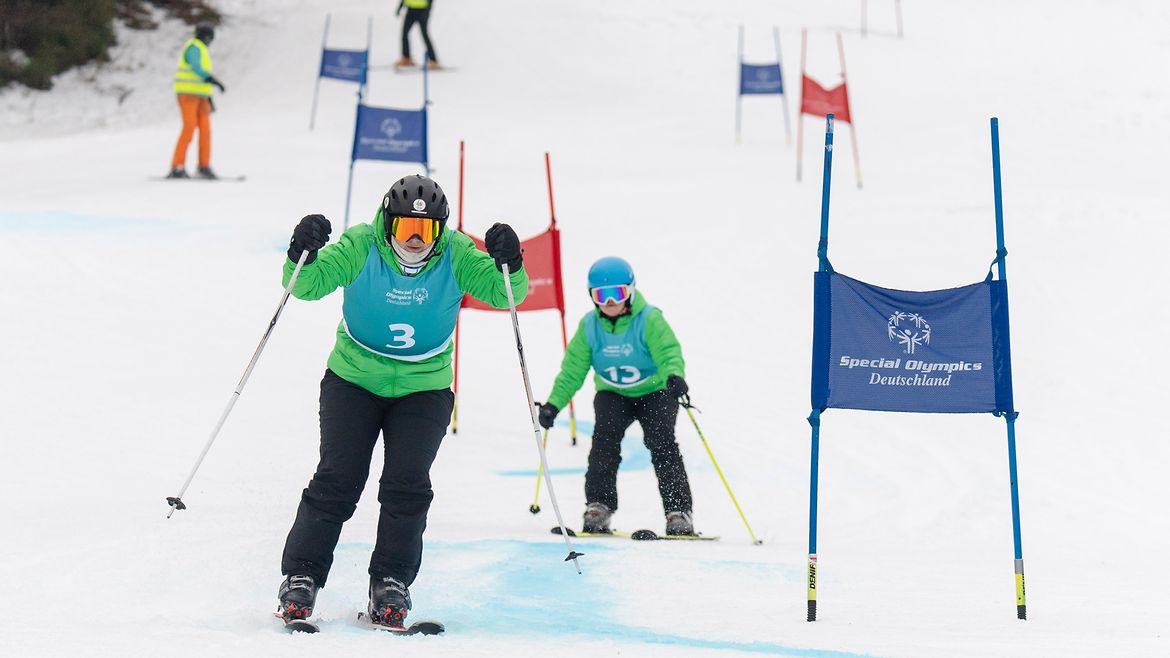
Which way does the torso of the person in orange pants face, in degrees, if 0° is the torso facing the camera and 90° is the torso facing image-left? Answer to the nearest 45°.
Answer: approximately 270°

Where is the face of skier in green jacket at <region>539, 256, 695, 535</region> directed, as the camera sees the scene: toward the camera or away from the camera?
toward the camera

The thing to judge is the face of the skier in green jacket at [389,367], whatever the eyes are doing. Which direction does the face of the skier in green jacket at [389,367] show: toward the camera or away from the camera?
toward the camera

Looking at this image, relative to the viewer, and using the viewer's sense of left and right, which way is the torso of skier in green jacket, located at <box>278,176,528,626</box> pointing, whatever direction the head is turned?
facing the viewer

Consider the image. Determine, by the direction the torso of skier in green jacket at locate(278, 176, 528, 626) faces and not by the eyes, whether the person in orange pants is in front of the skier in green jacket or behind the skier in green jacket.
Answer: behind

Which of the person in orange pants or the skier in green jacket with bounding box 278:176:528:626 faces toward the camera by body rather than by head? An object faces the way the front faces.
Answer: the skier in green jacket

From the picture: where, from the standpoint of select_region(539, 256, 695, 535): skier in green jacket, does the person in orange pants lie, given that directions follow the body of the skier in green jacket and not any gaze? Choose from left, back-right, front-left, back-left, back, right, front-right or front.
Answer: back-right

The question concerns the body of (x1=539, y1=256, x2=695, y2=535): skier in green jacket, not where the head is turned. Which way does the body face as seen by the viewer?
toward the camera
